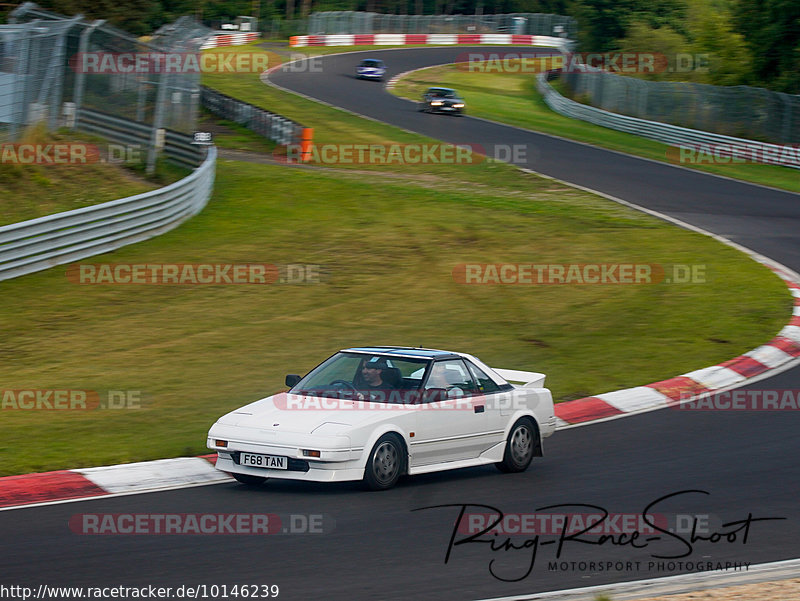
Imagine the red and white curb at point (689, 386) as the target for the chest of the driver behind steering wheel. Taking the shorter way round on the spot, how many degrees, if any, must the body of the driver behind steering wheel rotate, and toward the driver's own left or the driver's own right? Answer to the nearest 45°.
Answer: approximately 180°

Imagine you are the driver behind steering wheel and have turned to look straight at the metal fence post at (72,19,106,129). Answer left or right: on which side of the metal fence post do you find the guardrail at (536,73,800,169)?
right

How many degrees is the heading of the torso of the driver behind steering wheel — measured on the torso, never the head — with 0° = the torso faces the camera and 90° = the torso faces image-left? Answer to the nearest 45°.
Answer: approximately 45°

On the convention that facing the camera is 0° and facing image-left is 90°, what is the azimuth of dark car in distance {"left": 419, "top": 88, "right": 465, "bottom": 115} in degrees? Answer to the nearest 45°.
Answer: approximately 315°

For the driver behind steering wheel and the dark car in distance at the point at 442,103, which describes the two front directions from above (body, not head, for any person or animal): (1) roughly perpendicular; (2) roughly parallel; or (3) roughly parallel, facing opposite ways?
roughly perpendicular

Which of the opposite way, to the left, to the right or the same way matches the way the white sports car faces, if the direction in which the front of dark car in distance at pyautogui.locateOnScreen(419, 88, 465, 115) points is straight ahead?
to the right

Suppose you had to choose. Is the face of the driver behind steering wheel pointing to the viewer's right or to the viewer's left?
to the viewer's left
